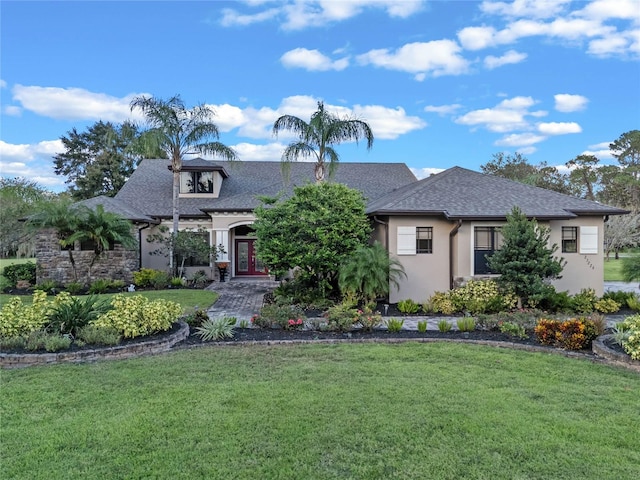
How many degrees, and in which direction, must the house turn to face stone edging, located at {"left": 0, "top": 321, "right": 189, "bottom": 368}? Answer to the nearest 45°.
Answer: approximately 45° to its right

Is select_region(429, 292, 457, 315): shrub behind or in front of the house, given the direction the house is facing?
in front

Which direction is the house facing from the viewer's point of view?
toward the camera

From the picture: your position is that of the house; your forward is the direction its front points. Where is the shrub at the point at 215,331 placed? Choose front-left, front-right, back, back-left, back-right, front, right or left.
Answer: front-right

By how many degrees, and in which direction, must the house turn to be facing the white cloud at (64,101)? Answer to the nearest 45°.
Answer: approximately 90° to its right

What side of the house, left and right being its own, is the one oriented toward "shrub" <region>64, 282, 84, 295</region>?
right

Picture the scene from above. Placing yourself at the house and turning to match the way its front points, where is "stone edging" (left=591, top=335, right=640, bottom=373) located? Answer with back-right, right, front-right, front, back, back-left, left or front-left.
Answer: front
